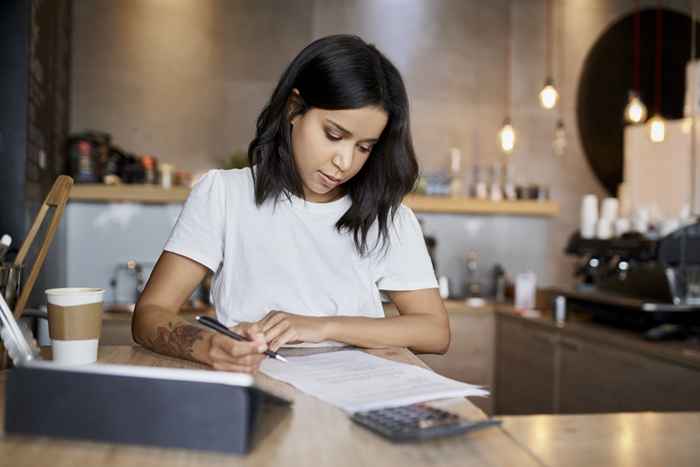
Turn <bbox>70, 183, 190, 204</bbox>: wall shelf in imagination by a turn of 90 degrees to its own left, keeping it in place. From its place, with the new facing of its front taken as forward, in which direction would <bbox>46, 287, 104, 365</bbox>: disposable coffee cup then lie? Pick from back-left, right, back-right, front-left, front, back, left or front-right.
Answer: right

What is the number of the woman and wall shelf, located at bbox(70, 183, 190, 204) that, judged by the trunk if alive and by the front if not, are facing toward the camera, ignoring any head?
2

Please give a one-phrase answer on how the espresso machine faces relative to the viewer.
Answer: facing the viewer and to the left of the viewer

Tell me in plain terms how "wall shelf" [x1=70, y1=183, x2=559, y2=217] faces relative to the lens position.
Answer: facing the viewer

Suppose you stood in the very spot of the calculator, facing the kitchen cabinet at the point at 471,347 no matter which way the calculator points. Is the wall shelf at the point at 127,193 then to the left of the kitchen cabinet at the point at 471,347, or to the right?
left

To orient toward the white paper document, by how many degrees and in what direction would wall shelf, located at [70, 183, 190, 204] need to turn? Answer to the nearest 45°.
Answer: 0° — it already faces it

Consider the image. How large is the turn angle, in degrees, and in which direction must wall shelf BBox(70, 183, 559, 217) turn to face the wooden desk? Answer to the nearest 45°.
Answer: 0° — it already faces it

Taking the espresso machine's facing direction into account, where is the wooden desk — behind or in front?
in front

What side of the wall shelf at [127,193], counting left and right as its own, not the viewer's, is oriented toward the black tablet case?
front

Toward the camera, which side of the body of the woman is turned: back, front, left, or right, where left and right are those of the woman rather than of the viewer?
front

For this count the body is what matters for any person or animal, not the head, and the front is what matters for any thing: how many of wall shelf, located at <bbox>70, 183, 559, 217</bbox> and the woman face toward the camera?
2

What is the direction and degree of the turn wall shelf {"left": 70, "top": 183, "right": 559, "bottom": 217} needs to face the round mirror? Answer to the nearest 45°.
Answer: approximately 90° to its left

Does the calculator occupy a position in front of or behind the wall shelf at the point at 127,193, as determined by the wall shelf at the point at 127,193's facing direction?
in front
